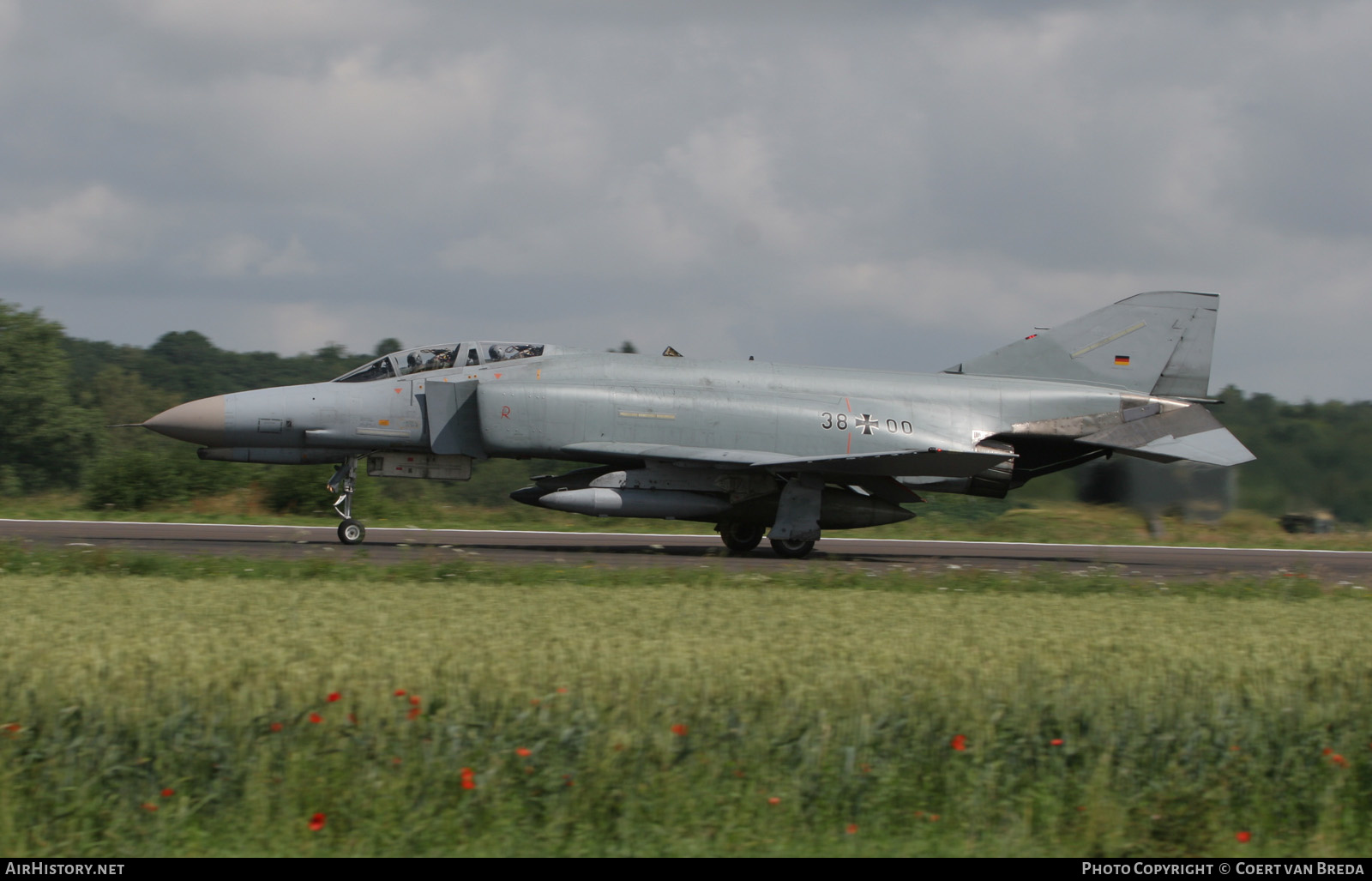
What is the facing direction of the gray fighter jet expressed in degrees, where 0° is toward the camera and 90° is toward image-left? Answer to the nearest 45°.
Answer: approximately 90°

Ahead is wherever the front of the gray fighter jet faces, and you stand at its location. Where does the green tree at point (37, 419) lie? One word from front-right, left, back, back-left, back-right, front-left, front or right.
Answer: front-right
